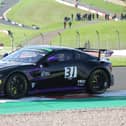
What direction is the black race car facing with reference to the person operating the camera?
facing the viewer and to the left of the viewer
